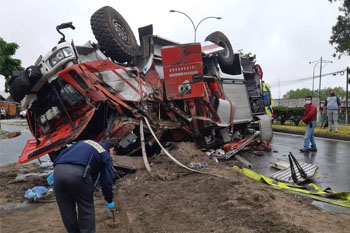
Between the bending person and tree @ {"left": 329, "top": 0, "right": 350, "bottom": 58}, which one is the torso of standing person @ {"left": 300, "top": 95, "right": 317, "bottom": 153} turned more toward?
the bending person

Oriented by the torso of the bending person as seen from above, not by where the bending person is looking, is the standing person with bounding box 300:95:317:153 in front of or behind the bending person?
in front

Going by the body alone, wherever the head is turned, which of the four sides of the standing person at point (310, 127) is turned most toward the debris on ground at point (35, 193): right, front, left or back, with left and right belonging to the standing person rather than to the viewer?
front

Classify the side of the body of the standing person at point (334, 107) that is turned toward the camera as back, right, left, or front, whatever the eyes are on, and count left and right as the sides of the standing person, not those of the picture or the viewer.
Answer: front

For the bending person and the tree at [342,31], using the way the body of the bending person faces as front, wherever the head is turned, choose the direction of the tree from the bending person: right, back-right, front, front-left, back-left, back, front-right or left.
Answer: front

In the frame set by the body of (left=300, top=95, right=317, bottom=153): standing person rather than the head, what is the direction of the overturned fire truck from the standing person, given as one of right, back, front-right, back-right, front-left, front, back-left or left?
front

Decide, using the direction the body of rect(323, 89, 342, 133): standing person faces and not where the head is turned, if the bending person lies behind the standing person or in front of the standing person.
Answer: in front

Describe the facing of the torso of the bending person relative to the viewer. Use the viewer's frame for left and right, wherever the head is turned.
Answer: facing away from the viewer and to the right of the viewer

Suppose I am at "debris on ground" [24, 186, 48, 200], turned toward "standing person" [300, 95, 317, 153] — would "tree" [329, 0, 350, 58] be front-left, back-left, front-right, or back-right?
front-left

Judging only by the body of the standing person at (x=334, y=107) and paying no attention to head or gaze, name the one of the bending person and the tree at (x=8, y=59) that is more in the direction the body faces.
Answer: the bending person

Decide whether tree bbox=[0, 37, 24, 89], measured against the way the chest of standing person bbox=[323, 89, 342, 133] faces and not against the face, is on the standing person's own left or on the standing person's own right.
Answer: on the standing person's own right

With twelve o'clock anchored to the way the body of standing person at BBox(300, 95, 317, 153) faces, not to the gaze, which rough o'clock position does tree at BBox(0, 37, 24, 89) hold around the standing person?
The tree is roughly at 2 o'clock from the standing person.

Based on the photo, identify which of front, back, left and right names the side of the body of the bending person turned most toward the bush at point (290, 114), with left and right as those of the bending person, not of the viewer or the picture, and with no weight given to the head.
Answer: front

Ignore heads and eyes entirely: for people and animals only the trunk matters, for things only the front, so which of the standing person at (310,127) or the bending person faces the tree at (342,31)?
the bending person

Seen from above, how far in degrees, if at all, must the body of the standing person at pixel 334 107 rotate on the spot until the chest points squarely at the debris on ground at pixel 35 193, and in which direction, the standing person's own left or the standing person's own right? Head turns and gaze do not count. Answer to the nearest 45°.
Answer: approximately 45° to the standing person's own right

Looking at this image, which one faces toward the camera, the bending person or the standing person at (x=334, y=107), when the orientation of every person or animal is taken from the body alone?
the standing person

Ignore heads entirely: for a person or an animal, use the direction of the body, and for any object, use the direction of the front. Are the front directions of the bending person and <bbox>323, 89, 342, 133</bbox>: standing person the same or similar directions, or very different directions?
very different directions

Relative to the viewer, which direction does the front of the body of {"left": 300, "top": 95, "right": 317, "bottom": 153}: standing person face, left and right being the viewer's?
facing the viewer and to the left of the viewer
